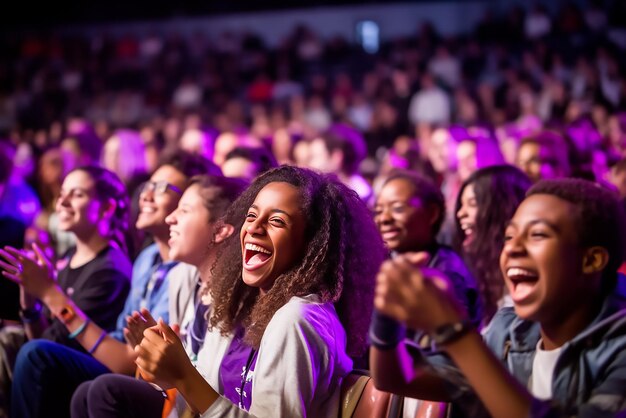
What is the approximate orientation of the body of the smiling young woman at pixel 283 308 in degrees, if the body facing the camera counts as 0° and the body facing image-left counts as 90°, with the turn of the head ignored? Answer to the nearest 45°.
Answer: approximately 45°

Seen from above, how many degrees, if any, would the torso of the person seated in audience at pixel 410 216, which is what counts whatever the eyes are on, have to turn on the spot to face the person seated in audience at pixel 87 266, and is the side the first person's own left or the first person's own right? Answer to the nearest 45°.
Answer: approximately 45° to the first person's own right

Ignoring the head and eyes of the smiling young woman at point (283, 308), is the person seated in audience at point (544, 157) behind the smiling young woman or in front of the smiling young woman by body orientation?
behind

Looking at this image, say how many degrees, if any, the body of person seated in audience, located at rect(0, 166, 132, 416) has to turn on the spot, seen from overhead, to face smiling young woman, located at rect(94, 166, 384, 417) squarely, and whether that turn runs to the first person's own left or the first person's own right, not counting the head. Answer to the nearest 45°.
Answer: approximately 90° to the first person's own left

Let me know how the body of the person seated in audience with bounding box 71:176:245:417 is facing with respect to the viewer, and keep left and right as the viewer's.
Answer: facing to the left of the viewer

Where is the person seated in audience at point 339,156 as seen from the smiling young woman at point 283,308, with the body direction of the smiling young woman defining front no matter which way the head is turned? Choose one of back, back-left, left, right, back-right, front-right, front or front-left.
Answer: back-right

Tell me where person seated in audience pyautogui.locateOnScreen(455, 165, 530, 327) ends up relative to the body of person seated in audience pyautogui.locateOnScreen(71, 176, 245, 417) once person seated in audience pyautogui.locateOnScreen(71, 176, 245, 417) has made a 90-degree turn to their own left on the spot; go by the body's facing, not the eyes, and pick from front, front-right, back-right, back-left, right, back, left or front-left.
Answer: left

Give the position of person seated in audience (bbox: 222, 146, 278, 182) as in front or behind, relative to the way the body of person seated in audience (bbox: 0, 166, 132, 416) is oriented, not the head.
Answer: behind
